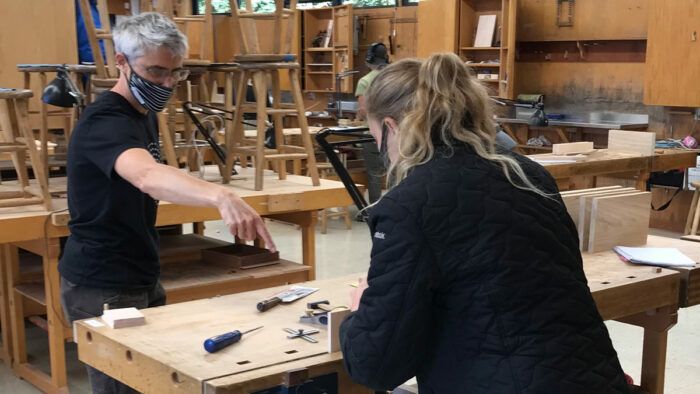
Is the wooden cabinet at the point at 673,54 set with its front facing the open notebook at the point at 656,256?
yes

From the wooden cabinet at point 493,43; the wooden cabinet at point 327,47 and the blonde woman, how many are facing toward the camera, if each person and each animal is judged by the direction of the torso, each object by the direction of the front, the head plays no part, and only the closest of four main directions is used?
2

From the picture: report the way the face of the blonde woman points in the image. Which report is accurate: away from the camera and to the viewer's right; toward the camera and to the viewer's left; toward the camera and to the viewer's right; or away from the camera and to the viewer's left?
away from the camera and to the viewer's left

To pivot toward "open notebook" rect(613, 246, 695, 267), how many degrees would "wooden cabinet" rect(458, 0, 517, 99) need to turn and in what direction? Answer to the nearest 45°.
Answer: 0° — it already faces it

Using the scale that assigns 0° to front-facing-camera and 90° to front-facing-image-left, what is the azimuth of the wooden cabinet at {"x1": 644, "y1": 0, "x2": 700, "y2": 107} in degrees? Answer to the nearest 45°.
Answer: approximately 0°

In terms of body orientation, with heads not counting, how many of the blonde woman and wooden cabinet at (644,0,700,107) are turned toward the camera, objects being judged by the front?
1

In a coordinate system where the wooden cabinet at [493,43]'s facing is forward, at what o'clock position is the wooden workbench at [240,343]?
The wooden workbench is roughly at 12 o'clock from the wooden cabinet.

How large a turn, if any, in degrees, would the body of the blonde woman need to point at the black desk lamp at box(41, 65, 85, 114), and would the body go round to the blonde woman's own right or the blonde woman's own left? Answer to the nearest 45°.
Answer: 0° — they already face it

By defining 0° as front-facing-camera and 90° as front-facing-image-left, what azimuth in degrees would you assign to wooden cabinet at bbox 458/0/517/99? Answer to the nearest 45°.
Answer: approximately 0°

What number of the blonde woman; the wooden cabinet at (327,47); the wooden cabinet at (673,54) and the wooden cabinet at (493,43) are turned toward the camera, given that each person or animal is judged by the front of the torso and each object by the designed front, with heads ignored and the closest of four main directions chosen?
3

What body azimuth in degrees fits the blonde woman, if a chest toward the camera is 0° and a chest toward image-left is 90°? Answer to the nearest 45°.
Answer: approximately 135°

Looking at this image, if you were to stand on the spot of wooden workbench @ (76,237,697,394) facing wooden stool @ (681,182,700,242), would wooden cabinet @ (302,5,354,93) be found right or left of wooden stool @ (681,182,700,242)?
left

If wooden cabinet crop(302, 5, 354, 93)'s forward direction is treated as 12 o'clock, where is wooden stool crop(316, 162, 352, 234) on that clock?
The wooden stool is roughly at 12 o'clock from the wooden cabinet.

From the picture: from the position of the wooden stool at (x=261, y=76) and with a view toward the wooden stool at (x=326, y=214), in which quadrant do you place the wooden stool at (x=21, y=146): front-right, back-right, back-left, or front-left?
back-left
